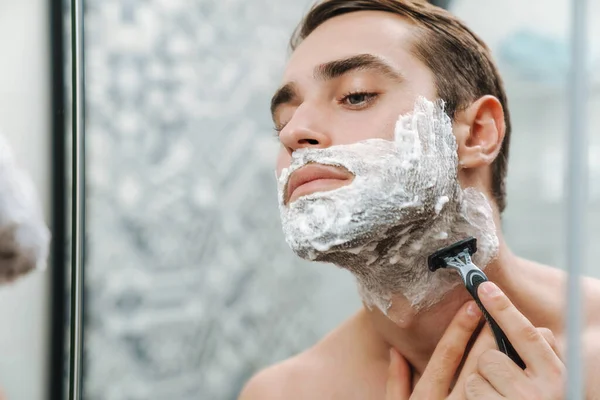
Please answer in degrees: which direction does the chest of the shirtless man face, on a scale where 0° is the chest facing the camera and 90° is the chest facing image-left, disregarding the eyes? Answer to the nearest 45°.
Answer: approximately 45°
